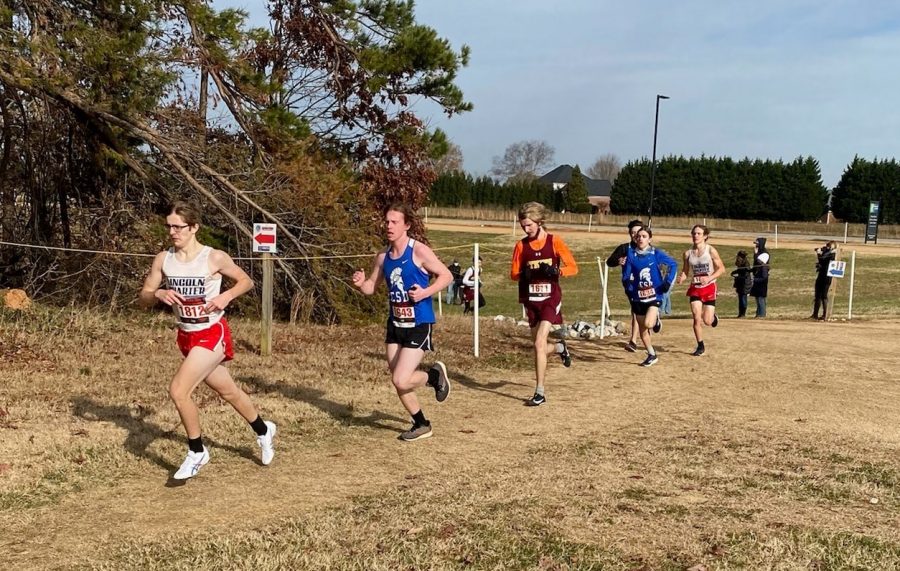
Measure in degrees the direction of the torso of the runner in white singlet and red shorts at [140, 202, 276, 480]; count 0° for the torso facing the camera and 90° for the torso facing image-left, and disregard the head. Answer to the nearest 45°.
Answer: approximately 45°

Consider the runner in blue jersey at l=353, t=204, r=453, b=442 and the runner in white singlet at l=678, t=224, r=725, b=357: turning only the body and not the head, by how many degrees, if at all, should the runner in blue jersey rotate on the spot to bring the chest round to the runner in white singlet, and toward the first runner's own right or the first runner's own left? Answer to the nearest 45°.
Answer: approximately 180°

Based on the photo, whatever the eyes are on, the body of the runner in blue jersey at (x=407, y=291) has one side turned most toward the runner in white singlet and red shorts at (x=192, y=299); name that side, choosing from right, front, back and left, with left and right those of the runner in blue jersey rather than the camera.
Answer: front

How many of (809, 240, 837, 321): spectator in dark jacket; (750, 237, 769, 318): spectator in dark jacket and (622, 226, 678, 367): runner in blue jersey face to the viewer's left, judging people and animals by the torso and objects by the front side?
2

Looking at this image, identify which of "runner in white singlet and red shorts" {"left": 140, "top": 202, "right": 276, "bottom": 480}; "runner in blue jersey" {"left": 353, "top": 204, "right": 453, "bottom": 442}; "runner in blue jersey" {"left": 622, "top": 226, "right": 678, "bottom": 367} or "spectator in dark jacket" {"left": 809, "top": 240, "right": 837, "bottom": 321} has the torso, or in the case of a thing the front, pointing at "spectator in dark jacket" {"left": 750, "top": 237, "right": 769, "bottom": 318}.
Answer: "spectator in dark jacket" {"left": 809, "top": 240, "right": 837, "bottom": 321}

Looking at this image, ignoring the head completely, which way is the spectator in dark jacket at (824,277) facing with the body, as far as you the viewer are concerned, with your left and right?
facing to the left of the viewer

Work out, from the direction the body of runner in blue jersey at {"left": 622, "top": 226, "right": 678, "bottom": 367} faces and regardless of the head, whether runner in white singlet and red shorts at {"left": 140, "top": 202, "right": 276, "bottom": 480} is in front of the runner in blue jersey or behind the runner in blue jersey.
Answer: in front

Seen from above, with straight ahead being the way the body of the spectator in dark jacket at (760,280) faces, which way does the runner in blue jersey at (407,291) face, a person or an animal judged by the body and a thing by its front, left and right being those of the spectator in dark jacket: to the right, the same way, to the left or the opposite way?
to the left

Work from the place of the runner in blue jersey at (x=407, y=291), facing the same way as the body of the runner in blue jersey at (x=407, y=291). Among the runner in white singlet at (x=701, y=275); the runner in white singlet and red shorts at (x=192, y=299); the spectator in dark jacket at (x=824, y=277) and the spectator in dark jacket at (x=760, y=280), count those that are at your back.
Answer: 3

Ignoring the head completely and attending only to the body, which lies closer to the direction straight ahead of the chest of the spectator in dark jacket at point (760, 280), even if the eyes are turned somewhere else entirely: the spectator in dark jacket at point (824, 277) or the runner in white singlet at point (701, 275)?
the runner in white singlet

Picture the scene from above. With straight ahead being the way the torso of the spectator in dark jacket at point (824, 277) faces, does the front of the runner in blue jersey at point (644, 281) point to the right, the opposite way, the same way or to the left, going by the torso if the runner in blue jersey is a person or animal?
to the left

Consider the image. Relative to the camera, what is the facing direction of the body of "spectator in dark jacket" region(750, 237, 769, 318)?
to the viewer's left

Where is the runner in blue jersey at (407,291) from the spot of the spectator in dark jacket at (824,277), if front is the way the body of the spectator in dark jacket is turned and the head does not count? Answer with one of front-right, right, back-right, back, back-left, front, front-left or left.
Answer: left

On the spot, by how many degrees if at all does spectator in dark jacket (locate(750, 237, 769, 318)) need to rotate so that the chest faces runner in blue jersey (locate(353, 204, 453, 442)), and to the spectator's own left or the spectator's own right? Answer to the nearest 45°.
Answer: approximately 90° to the spectator's own left
